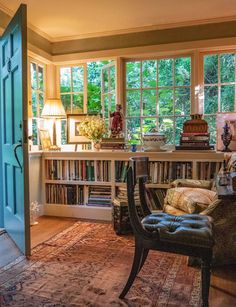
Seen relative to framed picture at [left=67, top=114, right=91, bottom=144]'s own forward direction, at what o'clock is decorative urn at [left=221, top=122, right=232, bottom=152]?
The decorative urn is roughly at 10 o'clock from the framed picture.

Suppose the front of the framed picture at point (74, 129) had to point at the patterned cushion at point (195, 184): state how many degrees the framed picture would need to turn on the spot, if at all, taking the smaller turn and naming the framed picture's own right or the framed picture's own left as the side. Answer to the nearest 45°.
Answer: approximately 45° to the framed picture's own left

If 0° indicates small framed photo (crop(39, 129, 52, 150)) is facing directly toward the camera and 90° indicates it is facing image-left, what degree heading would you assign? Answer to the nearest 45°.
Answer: approximately 315°

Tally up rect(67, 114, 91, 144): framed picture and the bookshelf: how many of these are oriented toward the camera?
2

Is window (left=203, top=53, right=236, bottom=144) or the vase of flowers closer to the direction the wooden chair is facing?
the window

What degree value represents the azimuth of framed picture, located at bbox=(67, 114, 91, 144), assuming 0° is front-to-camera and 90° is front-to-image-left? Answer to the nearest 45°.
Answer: approximately 0°

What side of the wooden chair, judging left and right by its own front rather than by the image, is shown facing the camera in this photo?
right

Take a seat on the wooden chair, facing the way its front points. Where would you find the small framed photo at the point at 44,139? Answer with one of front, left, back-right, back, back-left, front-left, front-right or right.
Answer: back-left

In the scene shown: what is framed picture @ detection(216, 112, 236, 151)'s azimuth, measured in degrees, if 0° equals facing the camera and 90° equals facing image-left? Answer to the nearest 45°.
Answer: approximately 0°

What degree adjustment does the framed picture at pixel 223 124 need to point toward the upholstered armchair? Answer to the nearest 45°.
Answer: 0° — it already faces it
